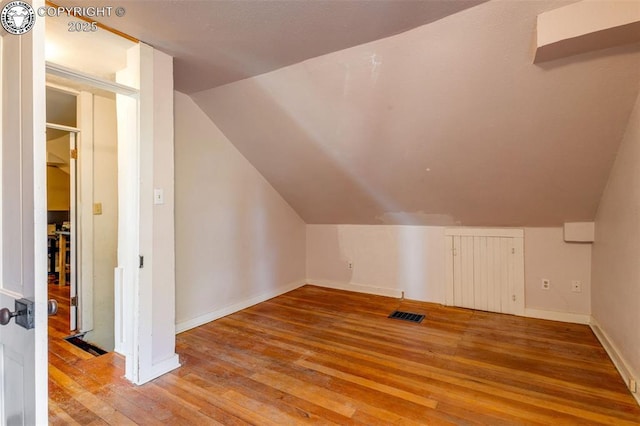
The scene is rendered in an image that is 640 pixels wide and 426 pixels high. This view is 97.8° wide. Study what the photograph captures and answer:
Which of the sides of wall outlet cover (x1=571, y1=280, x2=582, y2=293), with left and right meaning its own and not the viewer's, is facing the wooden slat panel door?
right

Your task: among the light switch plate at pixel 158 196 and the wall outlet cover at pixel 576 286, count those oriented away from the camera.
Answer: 0

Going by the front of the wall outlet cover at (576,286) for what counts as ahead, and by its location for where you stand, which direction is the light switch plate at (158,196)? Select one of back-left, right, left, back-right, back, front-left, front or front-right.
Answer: front-right

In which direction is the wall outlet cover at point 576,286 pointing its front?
toward the camera

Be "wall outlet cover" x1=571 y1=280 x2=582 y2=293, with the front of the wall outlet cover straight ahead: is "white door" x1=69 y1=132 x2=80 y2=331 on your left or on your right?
on your right

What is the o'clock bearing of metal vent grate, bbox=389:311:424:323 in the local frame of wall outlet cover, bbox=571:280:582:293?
The metal vent grate is roughly at 2 o'clock from the wall outlet cover.

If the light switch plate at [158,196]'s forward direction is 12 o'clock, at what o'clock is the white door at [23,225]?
The white door is roughly at 2 o'clock from the light switch plate.

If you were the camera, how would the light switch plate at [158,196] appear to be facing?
facing the viewer and to the right of the viewer
